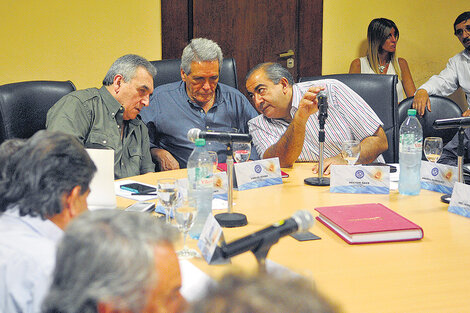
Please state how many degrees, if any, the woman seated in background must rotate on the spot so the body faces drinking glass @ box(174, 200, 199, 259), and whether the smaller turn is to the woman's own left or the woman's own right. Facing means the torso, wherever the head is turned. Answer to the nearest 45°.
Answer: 0° — they already face it

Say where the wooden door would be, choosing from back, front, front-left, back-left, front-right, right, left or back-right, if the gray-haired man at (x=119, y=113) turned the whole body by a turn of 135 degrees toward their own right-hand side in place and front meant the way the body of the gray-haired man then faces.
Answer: back-right

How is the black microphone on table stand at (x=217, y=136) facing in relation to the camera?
to the viewer's left

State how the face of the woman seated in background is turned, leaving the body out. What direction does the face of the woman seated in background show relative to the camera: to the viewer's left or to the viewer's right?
to the viewer's right

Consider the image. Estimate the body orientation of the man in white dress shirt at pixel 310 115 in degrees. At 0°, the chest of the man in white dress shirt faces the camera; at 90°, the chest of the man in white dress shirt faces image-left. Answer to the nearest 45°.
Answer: approximately 45°

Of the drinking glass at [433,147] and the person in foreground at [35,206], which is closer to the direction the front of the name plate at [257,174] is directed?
the person in foreground

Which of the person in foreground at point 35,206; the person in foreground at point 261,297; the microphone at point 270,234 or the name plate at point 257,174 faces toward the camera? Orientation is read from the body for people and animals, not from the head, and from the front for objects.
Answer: the name plate

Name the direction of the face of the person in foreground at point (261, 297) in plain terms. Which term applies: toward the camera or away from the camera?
away from the camera

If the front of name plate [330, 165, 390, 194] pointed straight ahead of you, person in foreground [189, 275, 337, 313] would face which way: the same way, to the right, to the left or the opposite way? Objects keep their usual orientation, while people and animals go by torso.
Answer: the opposite way

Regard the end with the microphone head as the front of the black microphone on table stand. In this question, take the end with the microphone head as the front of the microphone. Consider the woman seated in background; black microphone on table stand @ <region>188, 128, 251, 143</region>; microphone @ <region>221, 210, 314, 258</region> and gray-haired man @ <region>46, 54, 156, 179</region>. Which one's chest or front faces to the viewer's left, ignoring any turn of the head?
the black microphone on table stand

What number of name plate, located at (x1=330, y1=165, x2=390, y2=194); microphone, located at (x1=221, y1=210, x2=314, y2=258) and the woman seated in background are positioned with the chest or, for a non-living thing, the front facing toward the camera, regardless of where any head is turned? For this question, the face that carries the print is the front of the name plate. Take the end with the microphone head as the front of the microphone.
2
